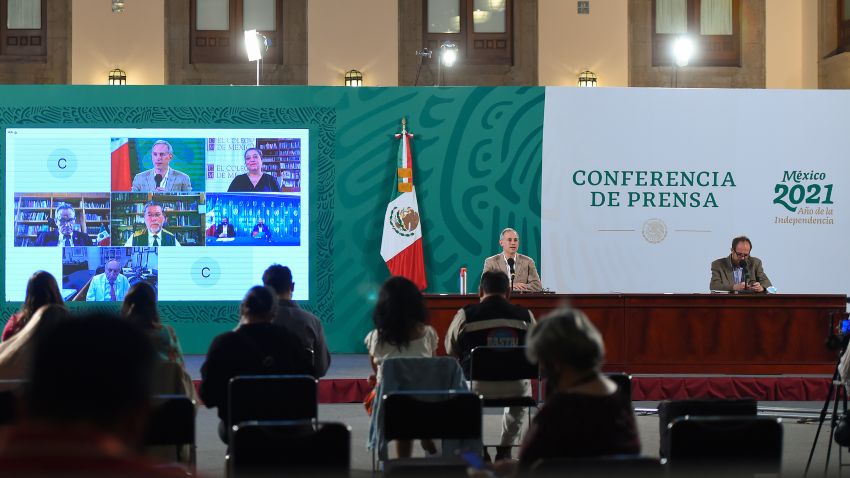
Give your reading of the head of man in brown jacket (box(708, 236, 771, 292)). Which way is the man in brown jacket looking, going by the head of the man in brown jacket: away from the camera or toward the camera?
toward the camera

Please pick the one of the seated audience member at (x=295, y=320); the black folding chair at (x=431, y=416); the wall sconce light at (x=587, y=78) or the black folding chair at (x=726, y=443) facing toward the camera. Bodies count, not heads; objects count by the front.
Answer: the wall sconce light

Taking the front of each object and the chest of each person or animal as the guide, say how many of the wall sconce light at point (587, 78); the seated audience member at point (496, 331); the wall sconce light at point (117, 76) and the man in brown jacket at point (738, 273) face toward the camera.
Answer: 3

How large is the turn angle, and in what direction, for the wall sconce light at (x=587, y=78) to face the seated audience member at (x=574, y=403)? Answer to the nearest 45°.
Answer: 0° — it already faces them

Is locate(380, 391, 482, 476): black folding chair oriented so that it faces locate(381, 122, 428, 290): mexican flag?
yes

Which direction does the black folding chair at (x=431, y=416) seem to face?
away from the camera

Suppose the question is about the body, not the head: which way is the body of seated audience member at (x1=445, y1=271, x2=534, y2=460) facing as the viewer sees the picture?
away from the camera

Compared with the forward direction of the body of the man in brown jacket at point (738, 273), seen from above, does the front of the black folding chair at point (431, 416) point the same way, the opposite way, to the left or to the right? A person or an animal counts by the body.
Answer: the opposite way

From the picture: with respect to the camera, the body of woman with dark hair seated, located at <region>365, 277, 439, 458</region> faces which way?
away from the camera

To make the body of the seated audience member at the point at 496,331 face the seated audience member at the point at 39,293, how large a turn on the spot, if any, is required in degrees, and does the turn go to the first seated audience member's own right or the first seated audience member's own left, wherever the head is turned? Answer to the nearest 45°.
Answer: approximately 135° to the first seated audience member's own left

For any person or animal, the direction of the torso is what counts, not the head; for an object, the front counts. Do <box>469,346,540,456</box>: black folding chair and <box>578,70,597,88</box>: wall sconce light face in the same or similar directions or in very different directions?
very different directions

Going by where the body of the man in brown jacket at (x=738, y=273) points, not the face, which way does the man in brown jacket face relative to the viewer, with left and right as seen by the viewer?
facing the viewer

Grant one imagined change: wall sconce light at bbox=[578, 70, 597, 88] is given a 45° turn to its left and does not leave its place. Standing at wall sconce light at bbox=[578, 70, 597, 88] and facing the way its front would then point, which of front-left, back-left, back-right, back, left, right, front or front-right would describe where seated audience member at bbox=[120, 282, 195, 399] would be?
front-right

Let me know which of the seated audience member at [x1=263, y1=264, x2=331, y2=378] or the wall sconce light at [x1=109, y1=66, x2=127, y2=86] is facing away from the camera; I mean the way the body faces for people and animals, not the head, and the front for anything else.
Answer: the seated audience member

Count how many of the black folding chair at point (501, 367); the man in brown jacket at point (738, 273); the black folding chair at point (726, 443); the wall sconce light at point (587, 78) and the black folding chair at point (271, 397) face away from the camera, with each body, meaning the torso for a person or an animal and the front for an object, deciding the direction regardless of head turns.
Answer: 3

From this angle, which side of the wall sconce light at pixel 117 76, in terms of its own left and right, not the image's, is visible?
front

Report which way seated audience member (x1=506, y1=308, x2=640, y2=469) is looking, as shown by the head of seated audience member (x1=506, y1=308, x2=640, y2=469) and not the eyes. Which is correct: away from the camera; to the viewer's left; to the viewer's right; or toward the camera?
away from the camera

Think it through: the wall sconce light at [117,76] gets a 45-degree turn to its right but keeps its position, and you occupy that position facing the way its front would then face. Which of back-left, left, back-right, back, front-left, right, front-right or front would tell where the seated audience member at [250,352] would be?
front-left

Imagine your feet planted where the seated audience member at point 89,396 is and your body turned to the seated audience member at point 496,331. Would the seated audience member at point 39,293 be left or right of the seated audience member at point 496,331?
left

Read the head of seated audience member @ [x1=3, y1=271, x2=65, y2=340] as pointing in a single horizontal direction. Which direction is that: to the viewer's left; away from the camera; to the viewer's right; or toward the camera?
away from the camera

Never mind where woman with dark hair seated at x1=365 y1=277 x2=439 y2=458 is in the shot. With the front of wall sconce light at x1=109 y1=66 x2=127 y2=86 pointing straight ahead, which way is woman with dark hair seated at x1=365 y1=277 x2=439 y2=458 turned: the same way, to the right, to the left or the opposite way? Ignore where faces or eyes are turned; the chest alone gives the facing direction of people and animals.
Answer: the opposite way

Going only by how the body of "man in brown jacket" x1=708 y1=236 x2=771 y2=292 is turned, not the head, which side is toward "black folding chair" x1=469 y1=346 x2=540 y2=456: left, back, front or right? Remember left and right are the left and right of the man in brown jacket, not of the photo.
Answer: front

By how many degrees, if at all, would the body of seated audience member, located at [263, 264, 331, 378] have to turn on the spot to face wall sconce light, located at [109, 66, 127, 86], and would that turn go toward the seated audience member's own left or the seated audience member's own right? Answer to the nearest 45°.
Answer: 0° — they already face it
